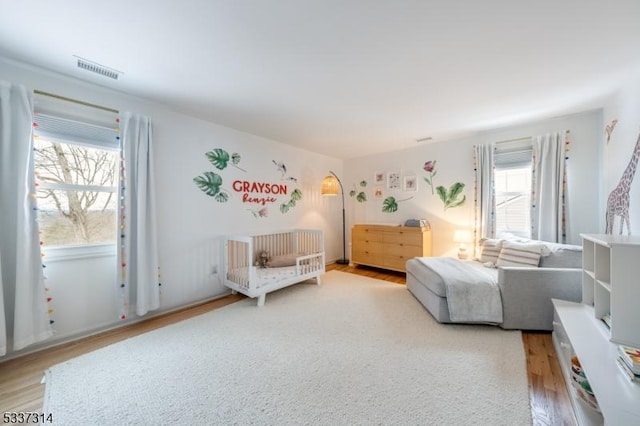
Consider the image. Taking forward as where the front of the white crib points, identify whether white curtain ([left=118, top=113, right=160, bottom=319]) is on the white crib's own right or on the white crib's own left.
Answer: on the white crib's own right

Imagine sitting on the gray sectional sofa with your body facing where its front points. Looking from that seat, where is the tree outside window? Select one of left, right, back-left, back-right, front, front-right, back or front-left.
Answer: front-left

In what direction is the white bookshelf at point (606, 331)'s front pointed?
to the viewer's left

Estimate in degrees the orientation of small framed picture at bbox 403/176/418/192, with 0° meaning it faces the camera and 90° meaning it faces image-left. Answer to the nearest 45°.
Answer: approximately 0°

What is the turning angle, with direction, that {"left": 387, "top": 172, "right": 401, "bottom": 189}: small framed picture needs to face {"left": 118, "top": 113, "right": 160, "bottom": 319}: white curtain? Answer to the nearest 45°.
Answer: approximately 45° to its right

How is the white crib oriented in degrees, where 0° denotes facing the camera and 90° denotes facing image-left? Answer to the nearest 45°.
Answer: approximately 315°

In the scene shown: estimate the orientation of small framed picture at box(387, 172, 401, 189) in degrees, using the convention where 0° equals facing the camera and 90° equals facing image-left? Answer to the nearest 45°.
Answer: approximately 0°

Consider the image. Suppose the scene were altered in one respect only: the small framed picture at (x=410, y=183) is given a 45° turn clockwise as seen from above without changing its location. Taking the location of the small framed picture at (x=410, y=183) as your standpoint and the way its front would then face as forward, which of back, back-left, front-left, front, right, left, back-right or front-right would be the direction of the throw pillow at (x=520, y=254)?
left

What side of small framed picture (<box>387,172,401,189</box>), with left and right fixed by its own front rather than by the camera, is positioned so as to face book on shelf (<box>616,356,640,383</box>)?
front
